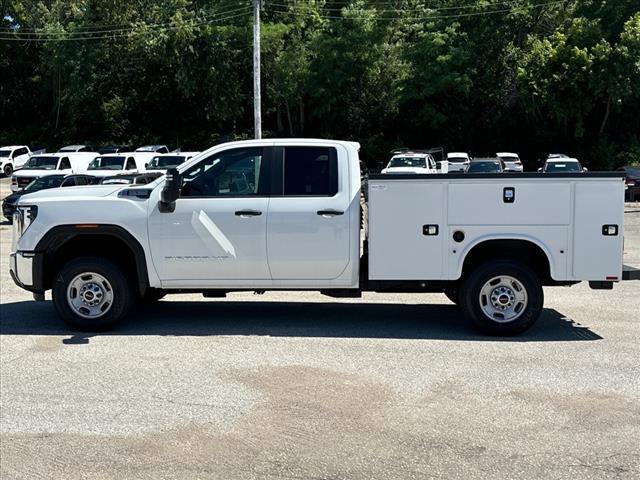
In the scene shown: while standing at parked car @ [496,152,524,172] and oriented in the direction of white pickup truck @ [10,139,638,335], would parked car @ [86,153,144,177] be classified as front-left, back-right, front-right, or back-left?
front-right

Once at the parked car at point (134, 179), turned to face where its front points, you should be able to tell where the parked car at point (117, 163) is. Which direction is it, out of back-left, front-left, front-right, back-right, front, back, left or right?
back-right

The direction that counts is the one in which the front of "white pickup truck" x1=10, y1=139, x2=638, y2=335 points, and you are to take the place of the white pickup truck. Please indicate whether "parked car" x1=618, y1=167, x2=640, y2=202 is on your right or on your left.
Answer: on your right

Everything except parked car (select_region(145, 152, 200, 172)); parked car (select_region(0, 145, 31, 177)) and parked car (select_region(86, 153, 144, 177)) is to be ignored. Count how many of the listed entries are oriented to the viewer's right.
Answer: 0

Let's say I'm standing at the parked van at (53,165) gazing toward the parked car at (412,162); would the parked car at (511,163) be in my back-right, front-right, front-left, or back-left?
front-left

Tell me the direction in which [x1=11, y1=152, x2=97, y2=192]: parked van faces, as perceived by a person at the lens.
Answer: facing the viewer and to the left of the viewer

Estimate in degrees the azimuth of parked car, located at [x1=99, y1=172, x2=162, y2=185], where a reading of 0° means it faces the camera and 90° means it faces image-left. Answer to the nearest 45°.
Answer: approximately 45°

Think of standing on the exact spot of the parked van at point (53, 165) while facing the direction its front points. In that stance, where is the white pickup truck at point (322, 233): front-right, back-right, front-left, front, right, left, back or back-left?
front-left

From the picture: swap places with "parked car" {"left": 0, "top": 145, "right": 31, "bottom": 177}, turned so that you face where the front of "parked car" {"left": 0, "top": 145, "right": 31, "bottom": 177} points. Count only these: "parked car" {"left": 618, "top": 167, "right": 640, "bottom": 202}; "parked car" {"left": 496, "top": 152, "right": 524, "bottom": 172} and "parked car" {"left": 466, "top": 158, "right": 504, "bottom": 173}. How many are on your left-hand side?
3

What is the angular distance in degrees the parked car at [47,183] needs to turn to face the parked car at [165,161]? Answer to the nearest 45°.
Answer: approximately 180°

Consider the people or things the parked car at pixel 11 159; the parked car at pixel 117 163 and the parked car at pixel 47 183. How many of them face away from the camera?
0

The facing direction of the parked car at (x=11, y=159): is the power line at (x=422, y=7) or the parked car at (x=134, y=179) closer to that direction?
the parked car

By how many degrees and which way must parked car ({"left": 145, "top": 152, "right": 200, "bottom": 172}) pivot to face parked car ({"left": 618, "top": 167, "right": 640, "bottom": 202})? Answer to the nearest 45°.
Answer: approximately 135° to its left

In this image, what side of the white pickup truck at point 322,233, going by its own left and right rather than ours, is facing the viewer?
left

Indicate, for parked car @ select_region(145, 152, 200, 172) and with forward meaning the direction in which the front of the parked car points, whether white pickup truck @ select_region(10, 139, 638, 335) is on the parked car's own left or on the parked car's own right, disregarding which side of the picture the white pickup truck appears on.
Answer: on the parked car's own left

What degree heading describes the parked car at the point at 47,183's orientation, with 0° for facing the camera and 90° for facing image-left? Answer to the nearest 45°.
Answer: approximately 45°
